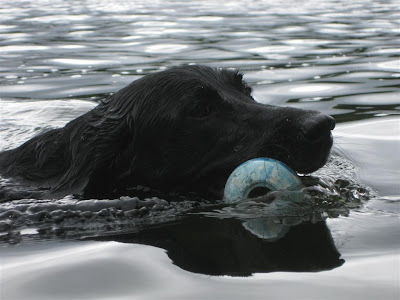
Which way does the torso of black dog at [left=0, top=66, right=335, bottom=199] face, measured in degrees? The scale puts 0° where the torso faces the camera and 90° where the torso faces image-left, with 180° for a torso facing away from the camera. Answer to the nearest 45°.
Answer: approximately 270°
